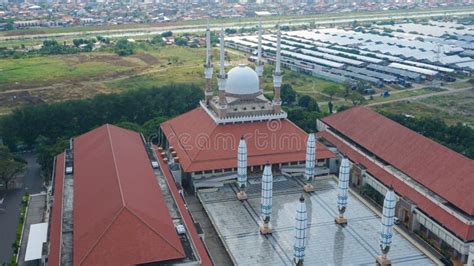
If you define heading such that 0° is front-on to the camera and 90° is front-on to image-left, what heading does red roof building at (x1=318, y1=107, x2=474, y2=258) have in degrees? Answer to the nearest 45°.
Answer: approximately 45°

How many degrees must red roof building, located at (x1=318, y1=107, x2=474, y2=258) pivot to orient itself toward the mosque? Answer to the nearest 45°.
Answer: approximately 45° to its right

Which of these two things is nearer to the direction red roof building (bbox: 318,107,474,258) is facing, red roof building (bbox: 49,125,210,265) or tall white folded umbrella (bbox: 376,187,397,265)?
the red roof building

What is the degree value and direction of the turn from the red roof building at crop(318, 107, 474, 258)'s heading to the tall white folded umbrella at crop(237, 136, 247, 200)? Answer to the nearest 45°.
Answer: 0° — it already faces it

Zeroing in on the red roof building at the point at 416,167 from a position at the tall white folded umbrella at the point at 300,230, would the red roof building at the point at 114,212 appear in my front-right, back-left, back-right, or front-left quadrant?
back-left

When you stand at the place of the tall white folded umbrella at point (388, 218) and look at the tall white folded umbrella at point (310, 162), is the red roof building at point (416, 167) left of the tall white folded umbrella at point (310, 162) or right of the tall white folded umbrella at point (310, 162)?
right

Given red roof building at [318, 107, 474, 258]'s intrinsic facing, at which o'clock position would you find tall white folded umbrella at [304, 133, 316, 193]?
The tall white folded umbrella is roughly at 1 o'clock from the red roof building.

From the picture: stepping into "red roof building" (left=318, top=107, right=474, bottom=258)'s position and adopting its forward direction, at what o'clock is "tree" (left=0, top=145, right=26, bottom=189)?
The tree is roughly at 1 o'clock from the red roof building.

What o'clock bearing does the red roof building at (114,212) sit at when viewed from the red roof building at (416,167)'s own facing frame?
the red roof building at (114,212) is roughly at 12 o'clock from the red roof building at (416,167).
